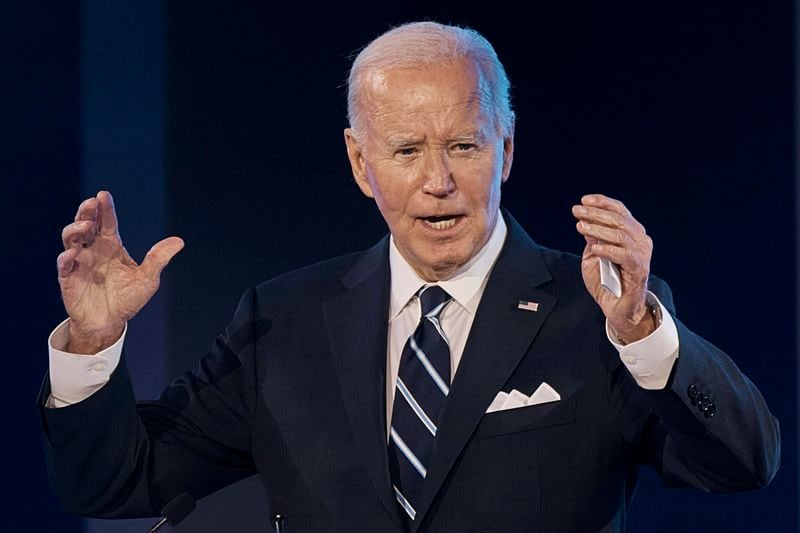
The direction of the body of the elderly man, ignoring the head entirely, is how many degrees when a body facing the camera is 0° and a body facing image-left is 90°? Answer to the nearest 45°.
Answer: approximately 0°
